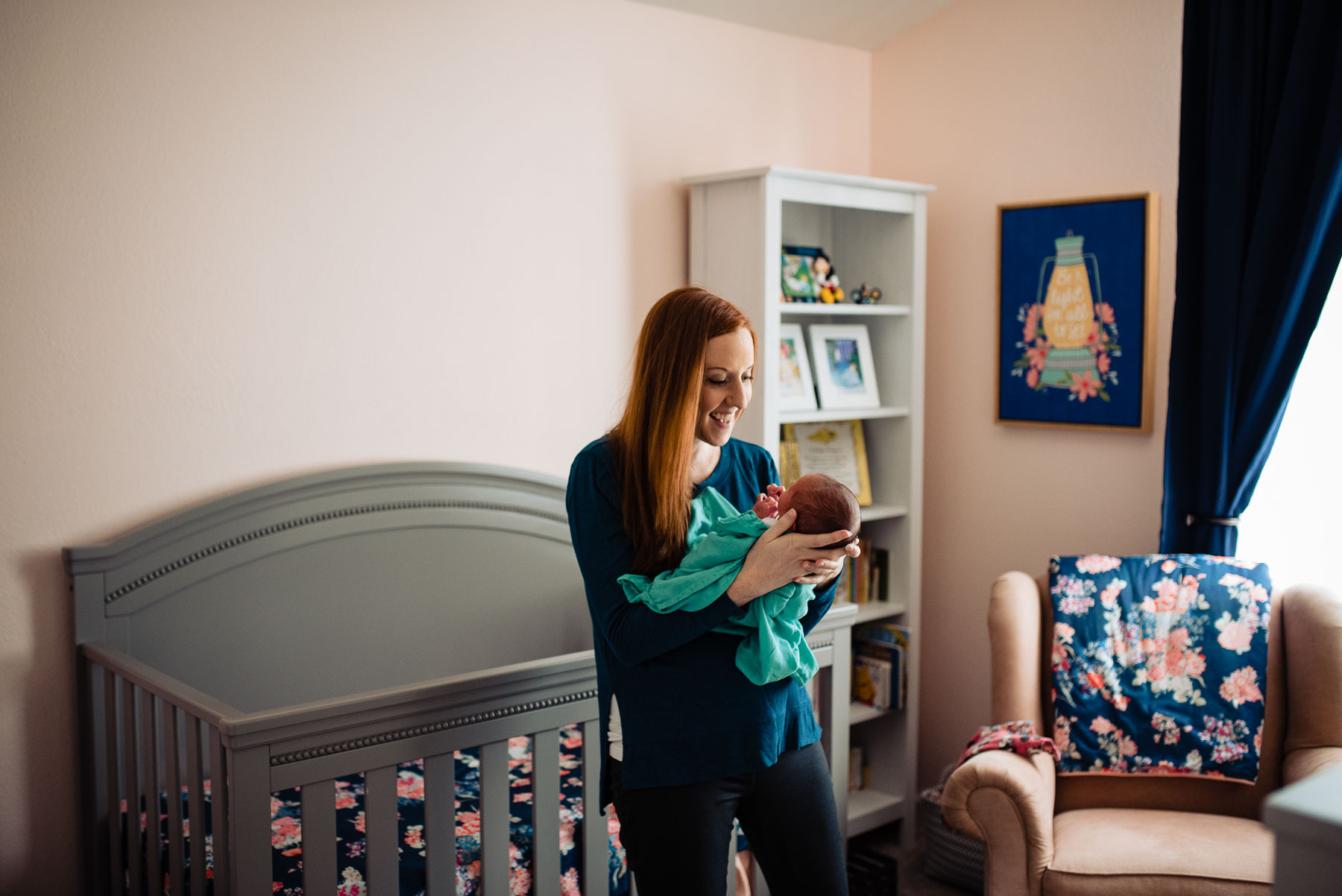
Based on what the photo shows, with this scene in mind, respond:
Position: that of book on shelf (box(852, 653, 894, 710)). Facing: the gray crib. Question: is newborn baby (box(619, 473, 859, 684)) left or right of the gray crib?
left

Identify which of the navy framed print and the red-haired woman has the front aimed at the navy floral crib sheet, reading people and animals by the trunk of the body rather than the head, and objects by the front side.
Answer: the navy framed print

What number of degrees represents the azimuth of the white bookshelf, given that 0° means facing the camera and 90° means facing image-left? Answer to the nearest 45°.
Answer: approximately 315°

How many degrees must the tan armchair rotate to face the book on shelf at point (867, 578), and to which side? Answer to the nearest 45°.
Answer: approximately 135° to its right

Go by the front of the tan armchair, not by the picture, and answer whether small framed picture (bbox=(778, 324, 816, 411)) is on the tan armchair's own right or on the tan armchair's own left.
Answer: on the tan armchair's own right

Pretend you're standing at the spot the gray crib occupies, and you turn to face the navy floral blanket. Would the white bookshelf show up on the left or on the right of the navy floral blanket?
left

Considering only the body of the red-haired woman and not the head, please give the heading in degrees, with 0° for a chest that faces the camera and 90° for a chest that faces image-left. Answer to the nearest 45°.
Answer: approximately 315°

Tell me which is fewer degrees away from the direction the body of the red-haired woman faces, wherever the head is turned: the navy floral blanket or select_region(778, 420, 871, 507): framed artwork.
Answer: the navy floral blanket

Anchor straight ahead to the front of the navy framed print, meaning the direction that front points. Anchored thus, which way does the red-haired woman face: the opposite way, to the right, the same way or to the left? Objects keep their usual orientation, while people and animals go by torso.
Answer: to the left
